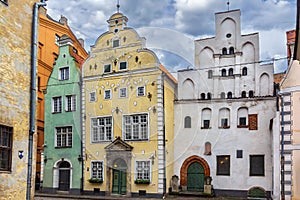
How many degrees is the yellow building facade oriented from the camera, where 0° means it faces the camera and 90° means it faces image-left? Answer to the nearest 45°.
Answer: approximately 0°

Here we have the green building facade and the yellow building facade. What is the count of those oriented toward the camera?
2

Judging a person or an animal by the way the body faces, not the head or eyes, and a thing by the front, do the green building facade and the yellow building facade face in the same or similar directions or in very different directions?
same or similar directions

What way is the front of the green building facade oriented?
toward the camera

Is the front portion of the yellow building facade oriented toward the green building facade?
no

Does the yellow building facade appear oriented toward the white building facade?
no

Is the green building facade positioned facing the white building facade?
no
